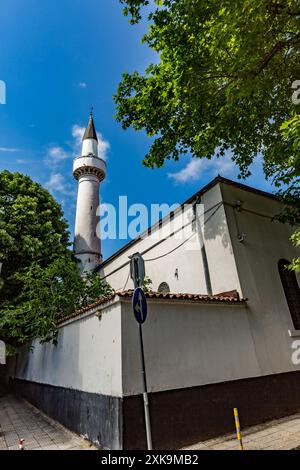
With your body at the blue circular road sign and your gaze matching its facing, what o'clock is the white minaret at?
The white minaret is roughly at 4 o'clock from the blue circular road sign.

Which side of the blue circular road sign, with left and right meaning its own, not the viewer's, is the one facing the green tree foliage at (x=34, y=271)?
right

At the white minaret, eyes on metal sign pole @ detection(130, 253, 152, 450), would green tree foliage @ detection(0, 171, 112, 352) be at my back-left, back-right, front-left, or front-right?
front-right
